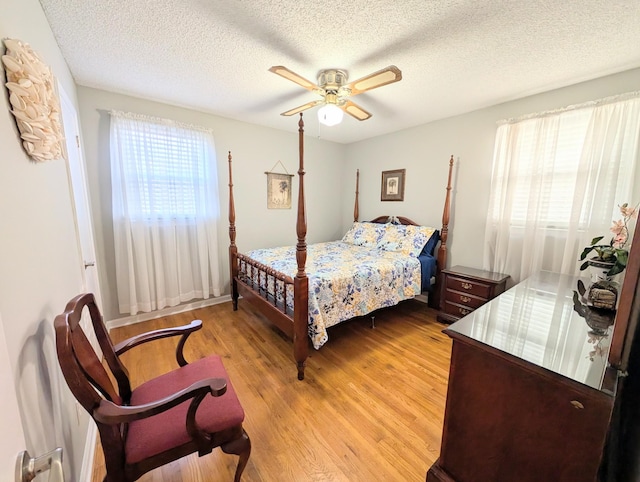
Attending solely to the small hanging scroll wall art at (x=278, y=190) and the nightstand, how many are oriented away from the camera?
0

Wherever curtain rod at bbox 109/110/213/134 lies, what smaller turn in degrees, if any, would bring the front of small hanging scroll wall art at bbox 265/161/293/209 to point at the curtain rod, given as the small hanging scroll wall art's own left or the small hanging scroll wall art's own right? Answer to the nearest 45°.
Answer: approximately 90° to the small hanging scroll wall art's own right

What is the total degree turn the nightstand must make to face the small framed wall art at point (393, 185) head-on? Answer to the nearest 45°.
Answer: approximately 90° to its right

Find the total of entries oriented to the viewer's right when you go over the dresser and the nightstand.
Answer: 0

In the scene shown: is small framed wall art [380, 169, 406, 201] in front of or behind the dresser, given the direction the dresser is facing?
in front

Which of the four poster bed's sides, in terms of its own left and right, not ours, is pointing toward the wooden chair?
front

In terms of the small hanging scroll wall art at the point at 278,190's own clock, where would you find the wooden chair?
The wooden chair is roughly at 2 o'clock from the small hanging scroll wall art.

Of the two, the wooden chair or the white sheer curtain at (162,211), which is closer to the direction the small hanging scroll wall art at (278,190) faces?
the wooden chair

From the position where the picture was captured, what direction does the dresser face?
facing away from the viewer and to the left of the viewer

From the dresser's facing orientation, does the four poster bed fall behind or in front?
in front

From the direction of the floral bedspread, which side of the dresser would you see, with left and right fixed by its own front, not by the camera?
front
